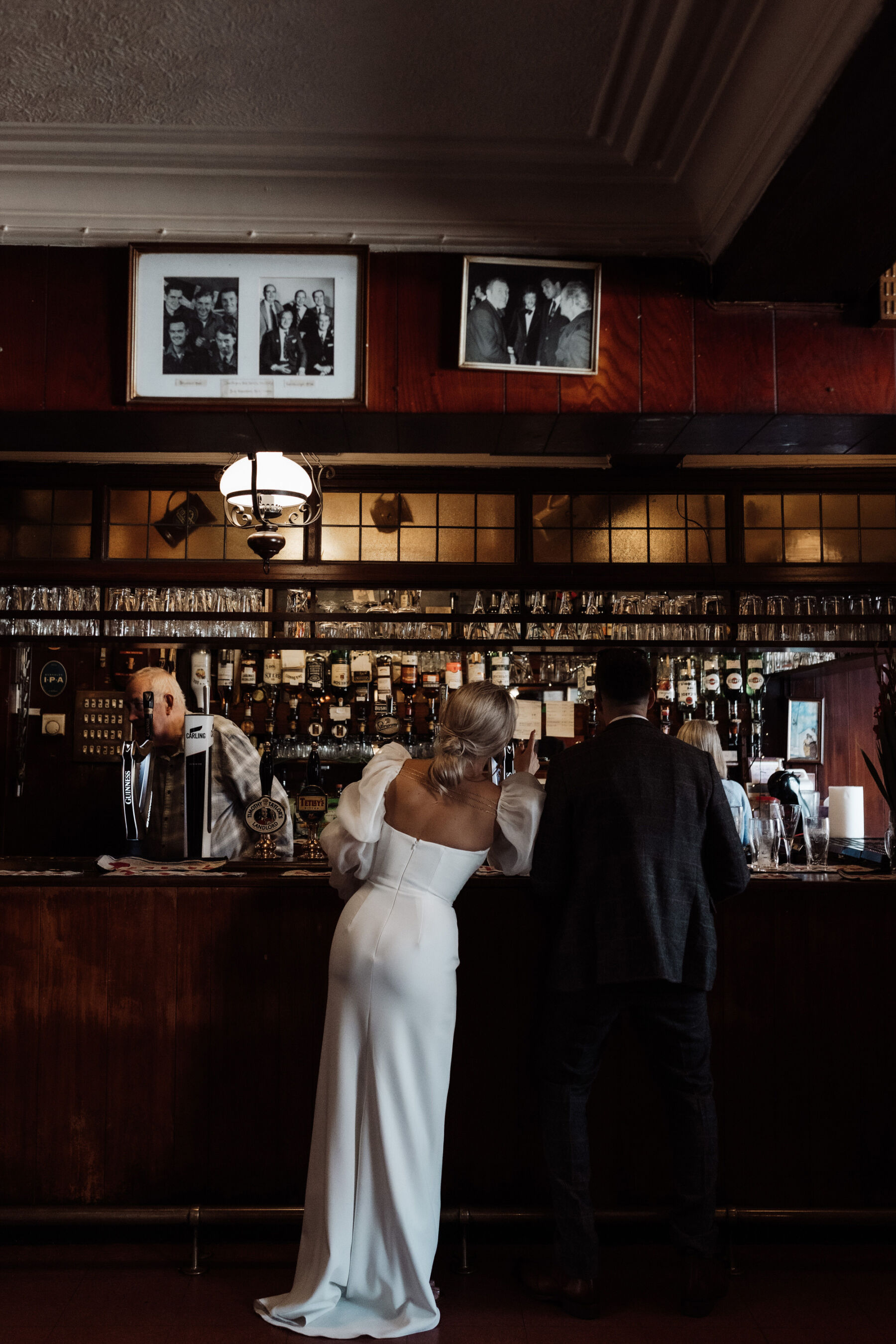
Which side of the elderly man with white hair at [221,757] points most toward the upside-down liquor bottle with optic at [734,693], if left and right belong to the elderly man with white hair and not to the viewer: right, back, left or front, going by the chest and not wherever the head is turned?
back

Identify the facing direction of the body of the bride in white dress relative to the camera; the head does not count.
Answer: away from the camera

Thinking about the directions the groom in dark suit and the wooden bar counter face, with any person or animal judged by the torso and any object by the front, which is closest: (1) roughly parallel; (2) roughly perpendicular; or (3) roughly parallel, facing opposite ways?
roughly parallel, facing opposite ways

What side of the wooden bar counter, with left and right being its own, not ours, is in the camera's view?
front

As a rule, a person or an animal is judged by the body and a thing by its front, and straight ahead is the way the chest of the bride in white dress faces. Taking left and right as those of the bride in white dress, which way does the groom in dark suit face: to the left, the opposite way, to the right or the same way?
the same way

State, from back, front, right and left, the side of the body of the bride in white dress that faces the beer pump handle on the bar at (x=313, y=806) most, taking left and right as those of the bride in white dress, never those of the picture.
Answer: front

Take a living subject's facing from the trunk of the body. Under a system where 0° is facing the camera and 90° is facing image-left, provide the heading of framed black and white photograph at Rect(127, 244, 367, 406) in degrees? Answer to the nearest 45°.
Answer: approximately 0°

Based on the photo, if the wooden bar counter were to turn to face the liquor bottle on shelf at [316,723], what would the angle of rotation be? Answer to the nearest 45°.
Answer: approximately 180°

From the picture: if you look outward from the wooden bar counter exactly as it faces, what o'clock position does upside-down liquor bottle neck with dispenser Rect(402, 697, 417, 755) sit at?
The upside-down liquor bottle neck with dispenser is roughly at 6 o'clock from the wooden bar counter.

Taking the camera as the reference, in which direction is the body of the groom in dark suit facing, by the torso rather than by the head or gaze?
away from the camera

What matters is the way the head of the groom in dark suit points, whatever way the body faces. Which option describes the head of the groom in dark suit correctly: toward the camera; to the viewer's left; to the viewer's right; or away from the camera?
away from the camera
